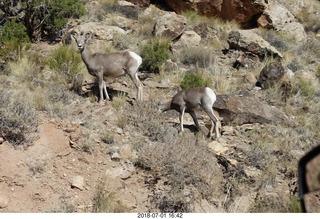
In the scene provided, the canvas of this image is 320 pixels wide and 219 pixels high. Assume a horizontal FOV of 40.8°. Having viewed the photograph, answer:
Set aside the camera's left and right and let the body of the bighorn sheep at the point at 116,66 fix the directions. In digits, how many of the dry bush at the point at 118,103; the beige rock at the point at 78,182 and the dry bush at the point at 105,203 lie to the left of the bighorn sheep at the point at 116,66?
3

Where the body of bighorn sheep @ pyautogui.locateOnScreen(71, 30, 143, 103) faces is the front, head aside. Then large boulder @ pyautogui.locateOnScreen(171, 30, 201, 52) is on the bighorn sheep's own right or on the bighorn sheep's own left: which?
on the bighorn sheep's own right

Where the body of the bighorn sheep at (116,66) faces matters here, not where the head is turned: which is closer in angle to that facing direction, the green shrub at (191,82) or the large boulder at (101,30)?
the large boulder

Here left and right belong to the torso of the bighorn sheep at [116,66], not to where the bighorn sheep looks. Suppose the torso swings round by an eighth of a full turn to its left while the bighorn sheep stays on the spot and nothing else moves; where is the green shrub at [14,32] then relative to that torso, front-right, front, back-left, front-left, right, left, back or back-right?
right

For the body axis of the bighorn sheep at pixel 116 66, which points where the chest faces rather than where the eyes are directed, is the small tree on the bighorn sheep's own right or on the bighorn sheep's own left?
on the bighorn sheep's own right

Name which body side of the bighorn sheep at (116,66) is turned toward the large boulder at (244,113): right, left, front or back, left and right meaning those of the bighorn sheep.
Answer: back

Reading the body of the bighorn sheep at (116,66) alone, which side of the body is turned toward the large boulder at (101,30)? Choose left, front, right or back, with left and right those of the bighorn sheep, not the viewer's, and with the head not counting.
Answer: right

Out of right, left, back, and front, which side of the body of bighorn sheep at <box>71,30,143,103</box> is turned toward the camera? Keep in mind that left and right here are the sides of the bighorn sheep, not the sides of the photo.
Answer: left

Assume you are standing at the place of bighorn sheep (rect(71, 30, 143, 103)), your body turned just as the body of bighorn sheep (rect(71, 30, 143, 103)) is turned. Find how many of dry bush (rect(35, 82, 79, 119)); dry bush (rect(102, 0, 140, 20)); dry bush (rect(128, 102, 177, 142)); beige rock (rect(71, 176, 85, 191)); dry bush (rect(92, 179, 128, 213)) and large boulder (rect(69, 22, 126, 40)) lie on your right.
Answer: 2

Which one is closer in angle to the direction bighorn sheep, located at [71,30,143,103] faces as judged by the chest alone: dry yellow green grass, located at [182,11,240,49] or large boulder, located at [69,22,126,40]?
the large boulder

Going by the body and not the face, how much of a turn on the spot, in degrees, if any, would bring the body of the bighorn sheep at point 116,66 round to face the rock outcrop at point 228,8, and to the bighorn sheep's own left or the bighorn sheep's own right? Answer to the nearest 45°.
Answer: approximately 135° to the bighorn sheep's own right

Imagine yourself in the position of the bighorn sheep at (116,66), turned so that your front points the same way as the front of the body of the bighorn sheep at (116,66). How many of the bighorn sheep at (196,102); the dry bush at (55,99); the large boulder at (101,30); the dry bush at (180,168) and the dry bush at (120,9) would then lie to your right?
2

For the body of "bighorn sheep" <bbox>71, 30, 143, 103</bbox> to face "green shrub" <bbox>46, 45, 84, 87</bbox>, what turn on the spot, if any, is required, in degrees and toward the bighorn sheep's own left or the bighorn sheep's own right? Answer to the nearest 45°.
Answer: approximately 45° to the bighorn sheep's own right

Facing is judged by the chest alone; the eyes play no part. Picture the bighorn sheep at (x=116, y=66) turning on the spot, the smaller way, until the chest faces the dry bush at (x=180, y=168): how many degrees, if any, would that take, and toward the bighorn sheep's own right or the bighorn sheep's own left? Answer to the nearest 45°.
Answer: approximately 90° to the bighorn sheep's own left

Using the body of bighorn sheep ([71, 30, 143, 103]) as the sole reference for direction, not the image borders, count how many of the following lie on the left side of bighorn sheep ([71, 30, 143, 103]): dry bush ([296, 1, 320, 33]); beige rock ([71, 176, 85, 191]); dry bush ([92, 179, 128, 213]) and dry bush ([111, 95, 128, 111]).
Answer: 3

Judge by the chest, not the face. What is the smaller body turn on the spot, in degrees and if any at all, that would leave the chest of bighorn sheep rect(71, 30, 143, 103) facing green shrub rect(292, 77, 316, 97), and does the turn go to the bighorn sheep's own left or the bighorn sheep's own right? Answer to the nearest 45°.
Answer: approximately 180°

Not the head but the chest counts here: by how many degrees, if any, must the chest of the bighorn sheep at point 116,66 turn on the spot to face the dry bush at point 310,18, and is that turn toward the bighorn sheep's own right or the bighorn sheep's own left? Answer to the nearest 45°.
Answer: approximately 135° to the bighorn sheep's own right
